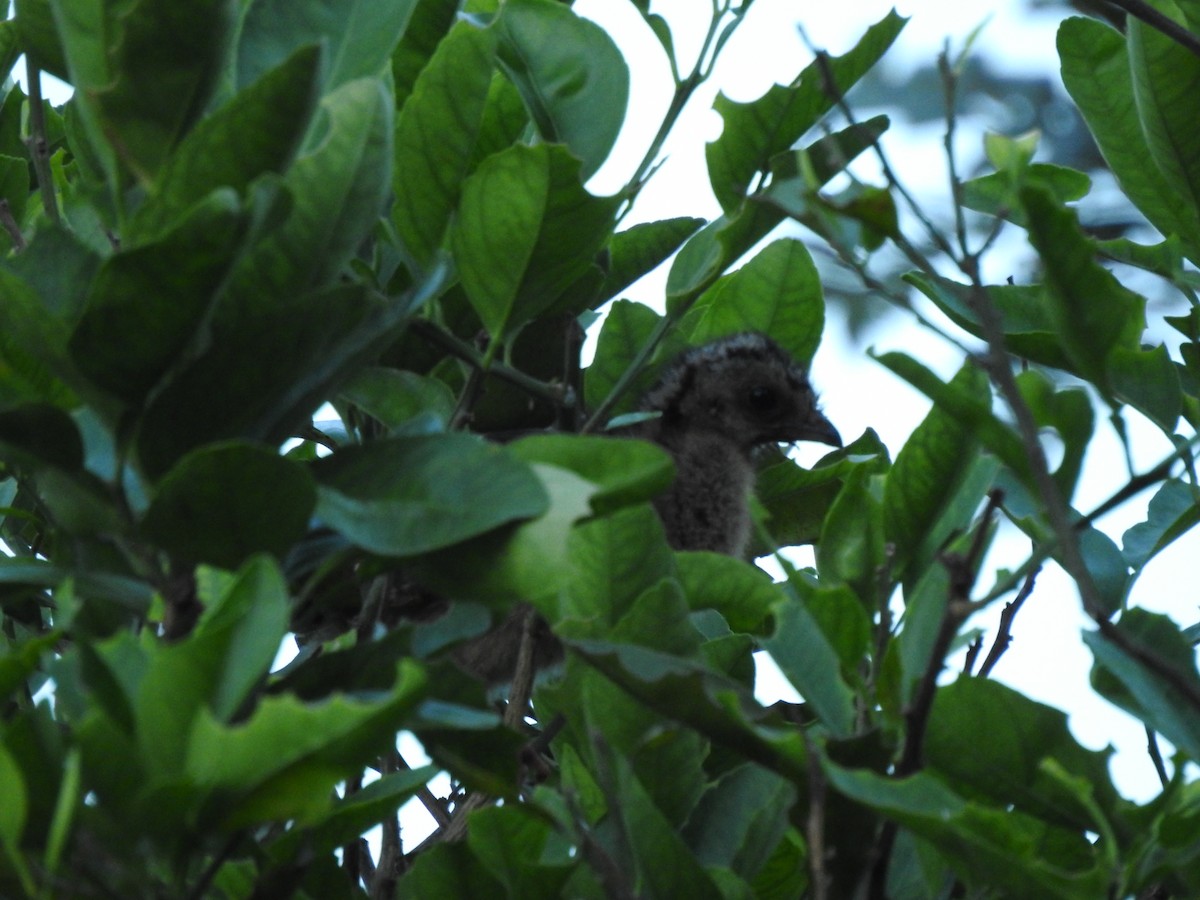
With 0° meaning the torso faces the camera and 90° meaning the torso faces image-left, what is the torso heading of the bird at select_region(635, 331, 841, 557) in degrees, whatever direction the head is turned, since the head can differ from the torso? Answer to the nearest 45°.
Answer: approximately 270°
